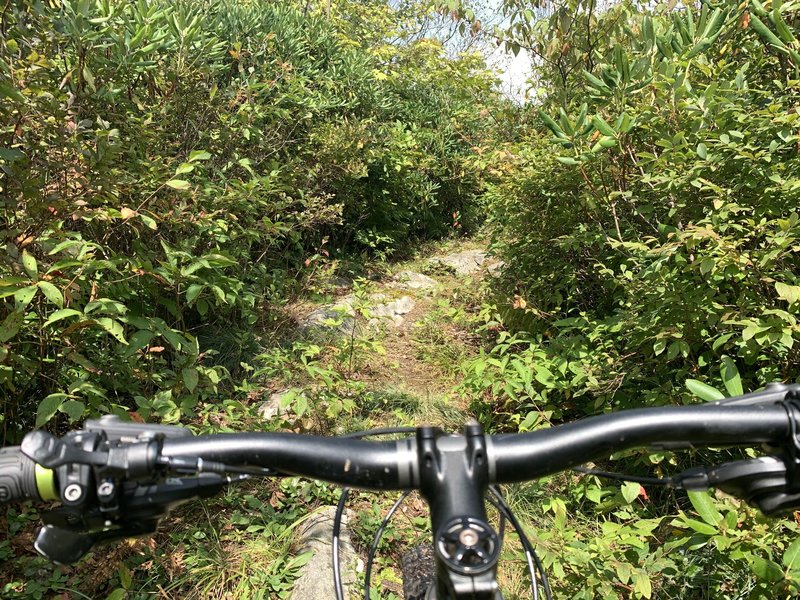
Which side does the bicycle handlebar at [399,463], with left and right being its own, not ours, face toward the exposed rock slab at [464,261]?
front

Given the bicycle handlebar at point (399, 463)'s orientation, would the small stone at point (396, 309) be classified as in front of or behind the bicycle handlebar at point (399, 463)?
in front

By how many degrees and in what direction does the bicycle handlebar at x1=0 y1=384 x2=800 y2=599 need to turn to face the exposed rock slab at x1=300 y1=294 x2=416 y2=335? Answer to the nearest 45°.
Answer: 0° — it already faces it

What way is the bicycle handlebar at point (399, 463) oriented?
away from the camera

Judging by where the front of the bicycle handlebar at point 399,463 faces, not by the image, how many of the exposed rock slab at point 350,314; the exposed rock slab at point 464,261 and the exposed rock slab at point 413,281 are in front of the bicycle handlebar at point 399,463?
3

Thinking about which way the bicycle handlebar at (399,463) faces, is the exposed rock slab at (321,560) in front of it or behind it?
in front

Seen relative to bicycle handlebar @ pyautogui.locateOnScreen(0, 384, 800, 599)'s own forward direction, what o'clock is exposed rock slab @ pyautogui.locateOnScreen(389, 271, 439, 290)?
The exposed rock slab is roughly at 12 o'clock from the bicycle handlebar.

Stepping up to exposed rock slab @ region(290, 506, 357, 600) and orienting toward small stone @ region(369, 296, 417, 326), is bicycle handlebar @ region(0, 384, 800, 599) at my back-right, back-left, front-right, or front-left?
back-right

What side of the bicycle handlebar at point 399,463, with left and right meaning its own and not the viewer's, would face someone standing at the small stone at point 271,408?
front
